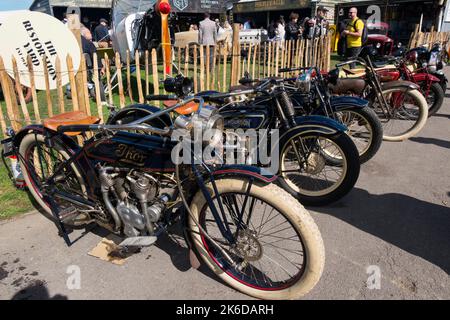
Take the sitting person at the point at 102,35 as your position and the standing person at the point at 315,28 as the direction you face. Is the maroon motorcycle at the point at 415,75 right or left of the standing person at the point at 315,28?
right

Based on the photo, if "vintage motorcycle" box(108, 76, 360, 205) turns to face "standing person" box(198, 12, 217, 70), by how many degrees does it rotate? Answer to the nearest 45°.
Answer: approximately 135° to its left

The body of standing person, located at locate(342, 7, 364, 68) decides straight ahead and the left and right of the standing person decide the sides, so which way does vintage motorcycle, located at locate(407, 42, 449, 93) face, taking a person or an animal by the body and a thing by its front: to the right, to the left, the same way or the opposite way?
to the left

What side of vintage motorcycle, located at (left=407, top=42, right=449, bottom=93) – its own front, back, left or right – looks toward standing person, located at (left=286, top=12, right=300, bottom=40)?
back

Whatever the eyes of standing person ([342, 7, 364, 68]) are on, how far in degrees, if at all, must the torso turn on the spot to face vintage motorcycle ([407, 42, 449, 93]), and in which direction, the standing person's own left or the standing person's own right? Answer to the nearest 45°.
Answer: approximately 90° to the standing person's own left

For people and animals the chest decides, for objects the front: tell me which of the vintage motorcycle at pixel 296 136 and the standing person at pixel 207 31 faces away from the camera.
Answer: the standing person

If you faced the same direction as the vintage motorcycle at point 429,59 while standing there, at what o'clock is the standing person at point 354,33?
The standing person is roughly at 6 o'clock from the vintage motorcycle.

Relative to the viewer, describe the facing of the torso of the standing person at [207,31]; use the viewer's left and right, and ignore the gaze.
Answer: facing away from the viewer

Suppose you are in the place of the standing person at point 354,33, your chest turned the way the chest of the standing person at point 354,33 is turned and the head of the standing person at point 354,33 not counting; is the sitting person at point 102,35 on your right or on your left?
on your right
